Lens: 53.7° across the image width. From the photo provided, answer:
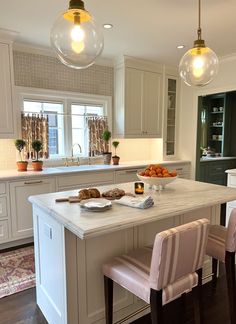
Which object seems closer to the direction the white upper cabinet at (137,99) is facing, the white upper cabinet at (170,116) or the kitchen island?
the kitchen island

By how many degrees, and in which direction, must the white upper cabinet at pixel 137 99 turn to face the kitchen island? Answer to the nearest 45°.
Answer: approximately 45° to its right

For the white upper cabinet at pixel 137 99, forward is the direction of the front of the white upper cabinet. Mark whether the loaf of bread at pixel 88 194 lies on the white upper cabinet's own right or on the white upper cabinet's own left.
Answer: on the white upper cabinet's own right

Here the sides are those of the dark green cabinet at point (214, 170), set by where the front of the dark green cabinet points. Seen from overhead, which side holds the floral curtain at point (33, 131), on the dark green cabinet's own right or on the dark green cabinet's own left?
on the dark green cabinet's own right

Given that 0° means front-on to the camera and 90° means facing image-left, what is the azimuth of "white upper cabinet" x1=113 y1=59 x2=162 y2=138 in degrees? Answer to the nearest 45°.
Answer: approximately 315°

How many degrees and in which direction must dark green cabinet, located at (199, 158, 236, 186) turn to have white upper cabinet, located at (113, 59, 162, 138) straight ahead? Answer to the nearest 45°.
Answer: approximately 90° to its right

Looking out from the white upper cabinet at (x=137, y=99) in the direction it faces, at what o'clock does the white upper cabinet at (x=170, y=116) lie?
the white upper cabinet at (x=170, y=116) is roughly at 9 o'clock from the white upper cabinet at (x=137, y=99).
